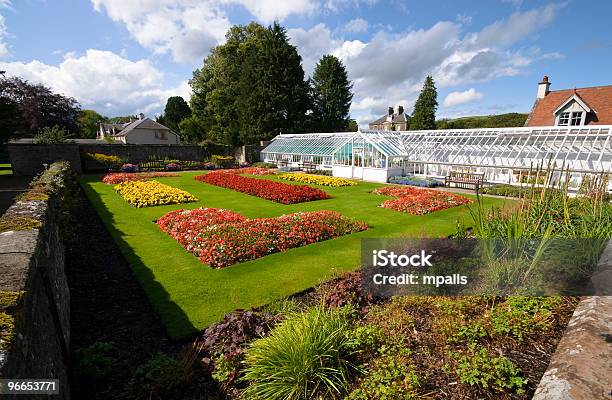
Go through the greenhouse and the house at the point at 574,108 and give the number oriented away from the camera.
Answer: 0

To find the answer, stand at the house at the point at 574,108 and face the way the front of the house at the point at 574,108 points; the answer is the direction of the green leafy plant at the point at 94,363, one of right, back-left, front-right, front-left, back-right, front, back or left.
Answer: front

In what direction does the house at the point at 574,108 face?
toward the camera

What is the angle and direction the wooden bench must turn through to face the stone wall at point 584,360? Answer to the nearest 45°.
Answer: approximately 45° to its left

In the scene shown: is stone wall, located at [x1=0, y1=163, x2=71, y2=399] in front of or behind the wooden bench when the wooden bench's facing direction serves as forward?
in front

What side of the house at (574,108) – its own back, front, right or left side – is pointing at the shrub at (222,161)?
right

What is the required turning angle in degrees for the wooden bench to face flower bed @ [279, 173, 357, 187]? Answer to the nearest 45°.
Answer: approximately 45° to its right

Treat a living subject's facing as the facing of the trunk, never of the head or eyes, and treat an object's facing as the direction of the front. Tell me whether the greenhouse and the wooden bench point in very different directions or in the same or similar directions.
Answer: same or similar directions

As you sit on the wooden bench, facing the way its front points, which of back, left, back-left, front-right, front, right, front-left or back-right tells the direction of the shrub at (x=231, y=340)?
front-left

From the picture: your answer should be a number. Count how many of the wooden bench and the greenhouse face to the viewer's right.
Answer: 0

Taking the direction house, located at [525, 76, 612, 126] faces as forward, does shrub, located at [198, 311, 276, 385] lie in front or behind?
in front

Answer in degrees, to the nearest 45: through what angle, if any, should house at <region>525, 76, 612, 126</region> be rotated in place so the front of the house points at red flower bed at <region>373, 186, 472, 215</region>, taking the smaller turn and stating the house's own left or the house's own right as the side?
0° — it already faces it

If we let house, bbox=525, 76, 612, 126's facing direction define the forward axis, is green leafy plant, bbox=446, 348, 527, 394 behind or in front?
in front

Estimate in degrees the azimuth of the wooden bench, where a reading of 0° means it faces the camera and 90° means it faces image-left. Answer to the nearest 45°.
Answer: approximately 45°

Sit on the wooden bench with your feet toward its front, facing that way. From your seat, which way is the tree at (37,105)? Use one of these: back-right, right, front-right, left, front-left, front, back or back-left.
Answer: front-right
